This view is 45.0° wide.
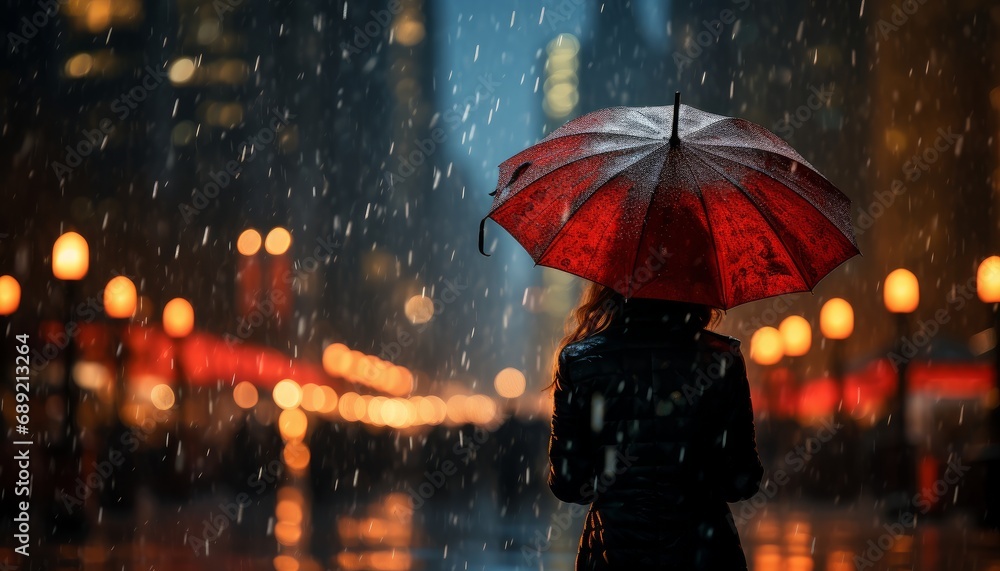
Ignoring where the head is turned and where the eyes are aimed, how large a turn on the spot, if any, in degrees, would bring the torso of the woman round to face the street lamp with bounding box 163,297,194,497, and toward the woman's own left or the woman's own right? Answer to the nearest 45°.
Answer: approximately 45° to the woman's own left

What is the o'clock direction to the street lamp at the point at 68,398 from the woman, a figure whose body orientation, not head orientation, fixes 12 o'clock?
The street lamp is roughly at 11 o'clock from the woman.

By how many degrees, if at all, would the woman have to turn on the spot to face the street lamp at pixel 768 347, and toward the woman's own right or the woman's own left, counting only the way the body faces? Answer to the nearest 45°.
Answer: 0° — they already face it

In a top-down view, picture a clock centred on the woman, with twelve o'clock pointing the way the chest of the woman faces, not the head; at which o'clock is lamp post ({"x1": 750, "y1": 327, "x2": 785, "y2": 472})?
The lamp post is roughly at 12 o'clock from the woman.

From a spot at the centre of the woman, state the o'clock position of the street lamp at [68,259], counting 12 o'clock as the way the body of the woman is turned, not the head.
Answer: The street lamp is roughly at 11 o'clock from the woman.

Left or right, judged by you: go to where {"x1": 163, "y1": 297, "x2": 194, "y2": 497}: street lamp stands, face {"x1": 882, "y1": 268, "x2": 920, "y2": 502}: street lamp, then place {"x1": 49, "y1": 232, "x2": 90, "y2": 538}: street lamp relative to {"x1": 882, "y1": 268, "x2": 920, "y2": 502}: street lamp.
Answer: right

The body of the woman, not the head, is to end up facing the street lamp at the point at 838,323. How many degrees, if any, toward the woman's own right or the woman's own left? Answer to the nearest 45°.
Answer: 0° — they already face it

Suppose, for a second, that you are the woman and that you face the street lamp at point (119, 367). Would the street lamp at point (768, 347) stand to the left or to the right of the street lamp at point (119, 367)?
right

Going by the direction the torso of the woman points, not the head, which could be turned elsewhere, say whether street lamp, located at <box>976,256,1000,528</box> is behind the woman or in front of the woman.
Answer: in front

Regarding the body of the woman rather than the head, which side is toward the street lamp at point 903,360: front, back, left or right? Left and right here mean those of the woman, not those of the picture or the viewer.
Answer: front

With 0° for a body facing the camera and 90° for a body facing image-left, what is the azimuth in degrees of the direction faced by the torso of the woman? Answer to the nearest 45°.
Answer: approximately 180°
